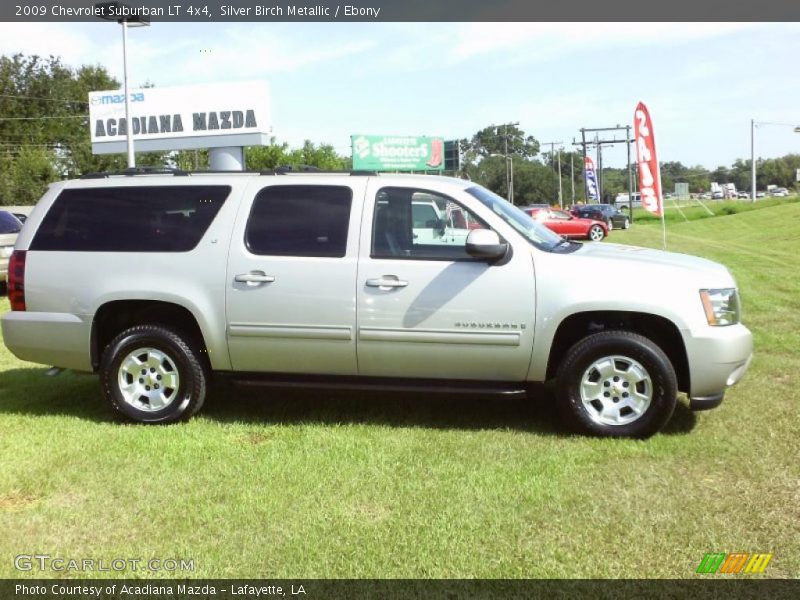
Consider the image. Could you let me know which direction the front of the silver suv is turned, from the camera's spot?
facing to the right of the viewer

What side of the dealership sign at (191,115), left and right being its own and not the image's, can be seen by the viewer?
front

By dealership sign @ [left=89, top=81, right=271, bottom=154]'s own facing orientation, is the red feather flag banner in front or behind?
in front

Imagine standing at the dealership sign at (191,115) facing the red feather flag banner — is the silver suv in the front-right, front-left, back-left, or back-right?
front-right

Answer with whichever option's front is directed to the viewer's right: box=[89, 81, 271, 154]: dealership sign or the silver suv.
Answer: the silver suv

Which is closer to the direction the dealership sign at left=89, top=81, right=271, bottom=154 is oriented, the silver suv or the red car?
the silver suv

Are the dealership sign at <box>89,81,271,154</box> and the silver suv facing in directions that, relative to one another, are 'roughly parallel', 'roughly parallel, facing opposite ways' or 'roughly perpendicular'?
roughly perpendicular

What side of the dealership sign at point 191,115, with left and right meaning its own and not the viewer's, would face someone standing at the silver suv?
front

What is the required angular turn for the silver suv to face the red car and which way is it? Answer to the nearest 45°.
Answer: approximately 90° to its left

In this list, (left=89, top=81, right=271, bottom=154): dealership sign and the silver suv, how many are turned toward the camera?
1

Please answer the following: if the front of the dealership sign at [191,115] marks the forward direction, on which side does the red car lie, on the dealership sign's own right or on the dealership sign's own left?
on the dealership sign's own left
